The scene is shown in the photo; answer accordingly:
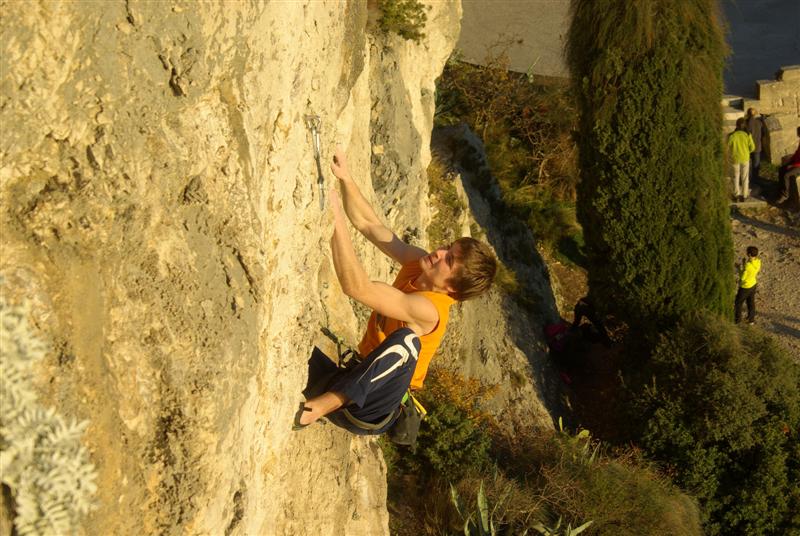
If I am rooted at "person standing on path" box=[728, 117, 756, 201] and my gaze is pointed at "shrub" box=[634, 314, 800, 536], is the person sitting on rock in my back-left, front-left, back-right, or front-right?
back-left

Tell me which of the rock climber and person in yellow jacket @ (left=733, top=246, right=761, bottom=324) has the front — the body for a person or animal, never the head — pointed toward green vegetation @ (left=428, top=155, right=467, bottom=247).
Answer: the person in yellow jacket

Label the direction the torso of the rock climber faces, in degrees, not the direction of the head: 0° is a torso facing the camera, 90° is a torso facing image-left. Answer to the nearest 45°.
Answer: approximately 90°

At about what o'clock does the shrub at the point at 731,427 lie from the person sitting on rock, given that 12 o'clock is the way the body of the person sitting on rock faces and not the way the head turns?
The shrub is roughly at 9 o'clock from the person sitting on rock.

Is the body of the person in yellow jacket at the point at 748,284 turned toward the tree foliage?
yes

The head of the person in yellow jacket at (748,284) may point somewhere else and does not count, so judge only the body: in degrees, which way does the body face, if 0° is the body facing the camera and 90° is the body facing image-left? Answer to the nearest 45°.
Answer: approximately 135°

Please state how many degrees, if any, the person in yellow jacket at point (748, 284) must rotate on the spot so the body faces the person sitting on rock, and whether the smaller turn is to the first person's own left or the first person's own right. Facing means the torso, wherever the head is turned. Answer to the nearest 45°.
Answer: approximately 135° to the first person's own right

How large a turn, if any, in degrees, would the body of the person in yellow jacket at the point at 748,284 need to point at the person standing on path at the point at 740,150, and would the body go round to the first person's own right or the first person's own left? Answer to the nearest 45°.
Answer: approximately 135° to the first person's own right

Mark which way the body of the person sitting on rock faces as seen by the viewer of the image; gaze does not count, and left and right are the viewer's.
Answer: facing to the left of the viewer
